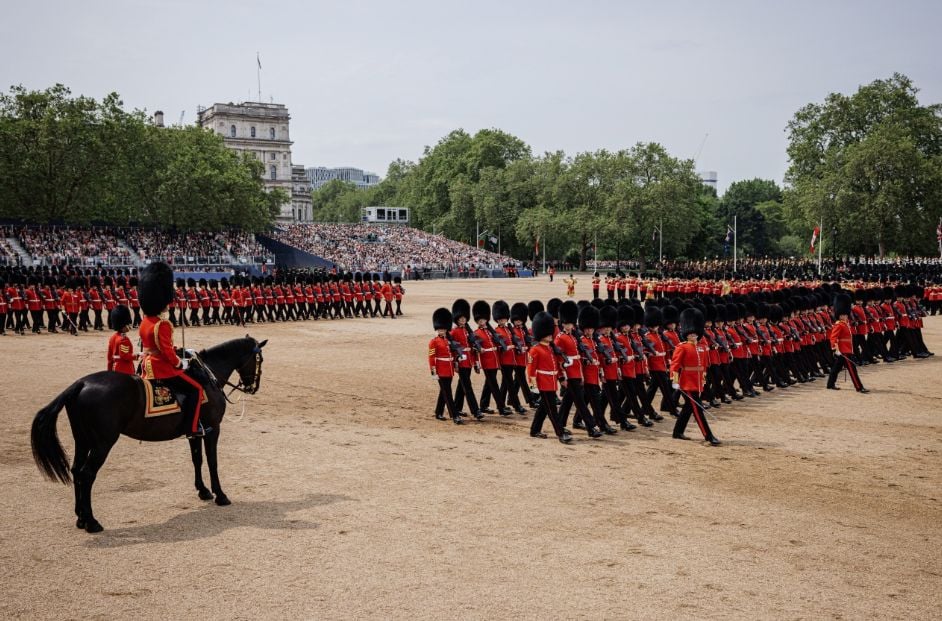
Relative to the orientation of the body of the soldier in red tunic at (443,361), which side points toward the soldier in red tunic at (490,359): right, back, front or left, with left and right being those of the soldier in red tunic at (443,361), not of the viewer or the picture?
left

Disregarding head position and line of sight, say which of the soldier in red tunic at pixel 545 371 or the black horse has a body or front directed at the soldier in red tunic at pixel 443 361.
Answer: the black horse

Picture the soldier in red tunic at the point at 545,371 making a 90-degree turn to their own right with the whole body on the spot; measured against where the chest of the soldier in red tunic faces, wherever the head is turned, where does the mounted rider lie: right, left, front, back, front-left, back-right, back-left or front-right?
front
